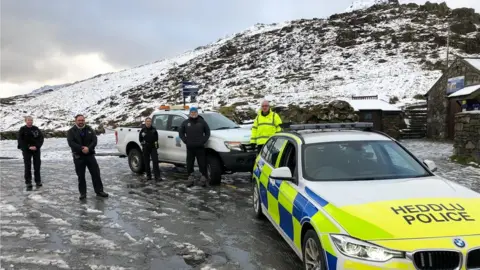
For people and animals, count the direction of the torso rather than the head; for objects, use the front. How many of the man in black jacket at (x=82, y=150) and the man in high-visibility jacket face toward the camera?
2

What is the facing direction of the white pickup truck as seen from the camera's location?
facing the viewer and to the right of the viewer

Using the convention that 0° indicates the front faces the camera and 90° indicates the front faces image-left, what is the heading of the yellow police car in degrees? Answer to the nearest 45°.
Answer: approximately 315°

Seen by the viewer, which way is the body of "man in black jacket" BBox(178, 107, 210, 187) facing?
toward the camera

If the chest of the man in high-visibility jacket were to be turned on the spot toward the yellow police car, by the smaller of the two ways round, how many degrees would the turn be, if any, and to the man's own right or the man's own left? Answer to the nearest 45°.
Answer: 0° — they already face it

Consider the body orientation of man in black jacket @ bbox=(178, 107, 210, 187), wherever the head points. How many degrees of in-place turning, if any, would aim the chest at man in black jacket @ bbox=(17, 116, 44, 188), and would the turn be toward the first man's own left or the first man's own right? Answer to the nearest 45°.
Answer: approximately 90° to the first man's own right

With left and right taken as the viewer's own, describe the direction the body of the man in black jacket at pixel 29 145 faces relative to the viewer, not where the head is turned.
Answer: facing the viewer

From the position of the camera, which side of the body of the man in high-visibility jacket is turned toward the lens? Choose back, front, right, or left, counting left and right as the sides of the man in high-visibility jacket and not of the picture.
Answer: front

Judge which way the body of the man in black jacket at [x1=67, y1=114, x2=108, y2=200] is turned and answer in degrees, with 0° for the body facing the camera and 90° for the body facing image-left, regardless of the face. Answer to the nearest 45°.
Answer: approximately 0°

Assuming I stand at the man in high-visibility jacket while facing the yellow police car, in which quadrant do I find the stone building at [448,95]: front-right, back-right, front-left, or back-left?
back-left

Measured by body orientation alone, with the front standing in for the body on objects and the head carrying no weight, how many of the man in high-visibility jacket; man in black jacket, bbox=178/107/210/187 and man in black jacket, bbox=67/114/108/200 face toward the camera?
3
